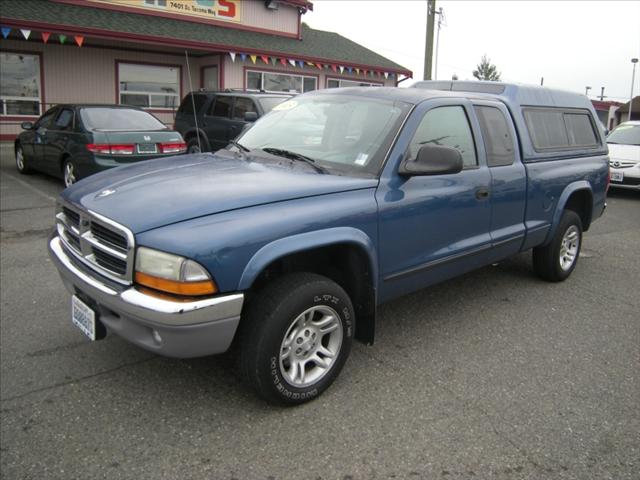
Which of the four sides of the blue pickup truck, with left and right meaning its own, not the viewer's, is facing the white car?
back

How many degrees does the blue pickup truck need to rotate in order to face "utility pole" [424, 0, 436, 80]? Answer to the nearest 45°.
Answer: approximately 135° to its right

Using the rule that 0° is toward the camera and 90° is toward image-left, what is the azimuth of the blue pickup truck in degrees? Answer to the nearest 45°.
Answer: approximately 45°

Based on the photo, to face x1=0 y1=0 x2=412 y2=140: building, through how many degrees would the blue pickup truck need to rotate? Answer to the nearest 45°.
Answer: approximately 135° to its right

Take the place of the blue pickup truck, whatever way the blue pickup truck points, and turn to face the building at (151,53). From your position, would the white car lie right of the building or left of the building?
right

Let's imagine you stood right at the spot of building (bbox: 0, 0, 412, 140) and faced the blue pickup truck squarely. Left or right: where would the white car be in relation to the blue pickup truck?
left

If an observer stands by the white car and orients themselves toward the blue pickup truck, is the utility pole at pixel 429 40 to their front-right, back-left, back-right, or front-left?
back-right
